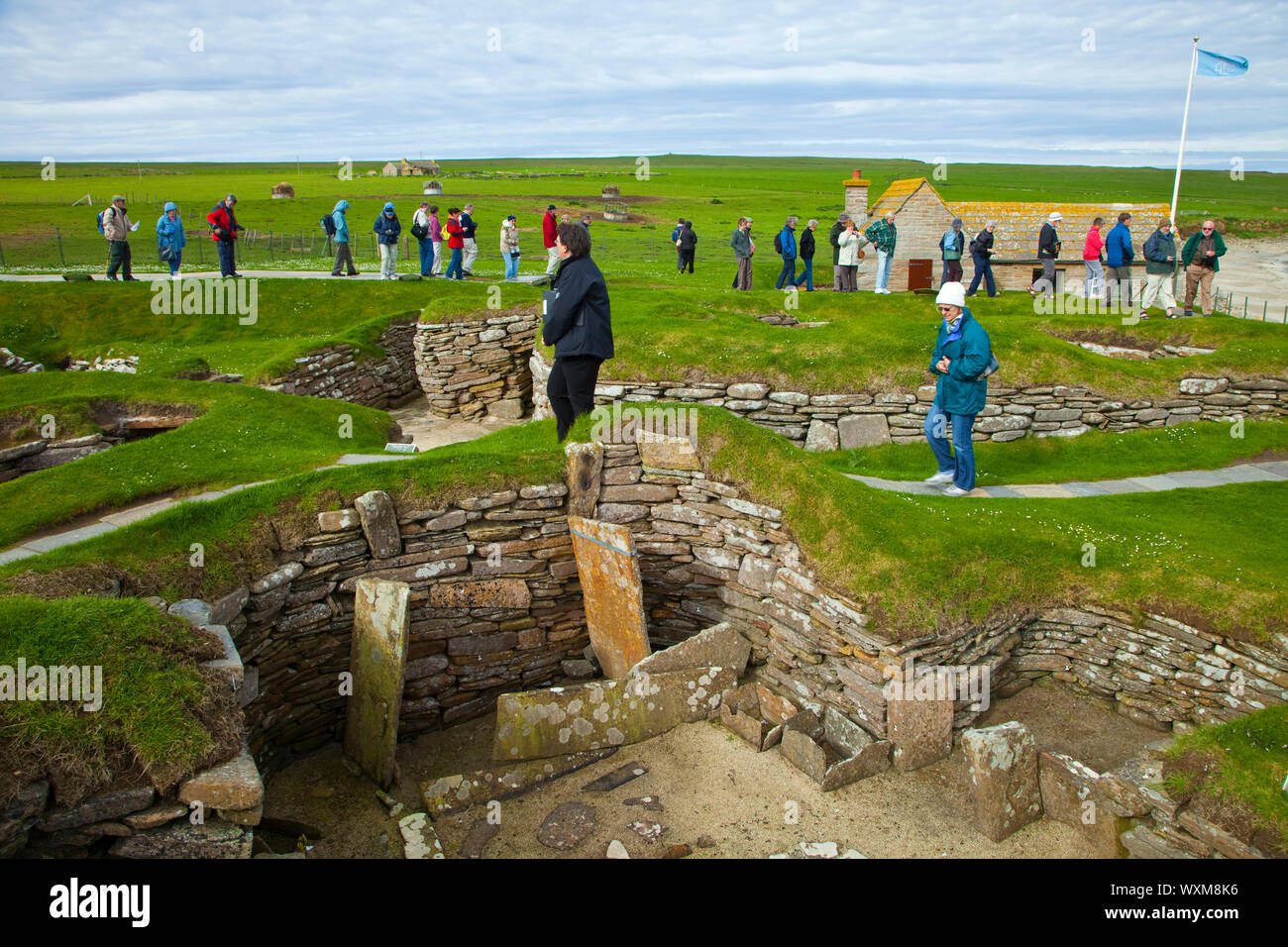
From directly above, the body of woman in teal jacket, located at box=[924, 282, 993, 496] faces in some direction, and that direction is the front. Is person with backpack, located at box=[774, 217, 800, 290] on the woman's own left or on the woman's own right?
on the woman's own right

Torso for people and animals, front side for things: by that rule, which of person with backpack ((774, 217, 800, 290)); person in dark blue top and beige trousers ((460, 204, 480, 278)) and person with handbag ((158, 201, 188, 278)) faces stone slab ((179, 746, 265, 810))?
person with handbag ((158, 201, 188, 278))

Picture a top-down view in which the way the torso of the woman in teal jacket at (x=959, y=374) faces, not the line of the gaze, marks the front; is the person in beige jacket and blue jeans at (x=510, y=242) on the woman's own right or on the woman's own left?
on the woman's own right
